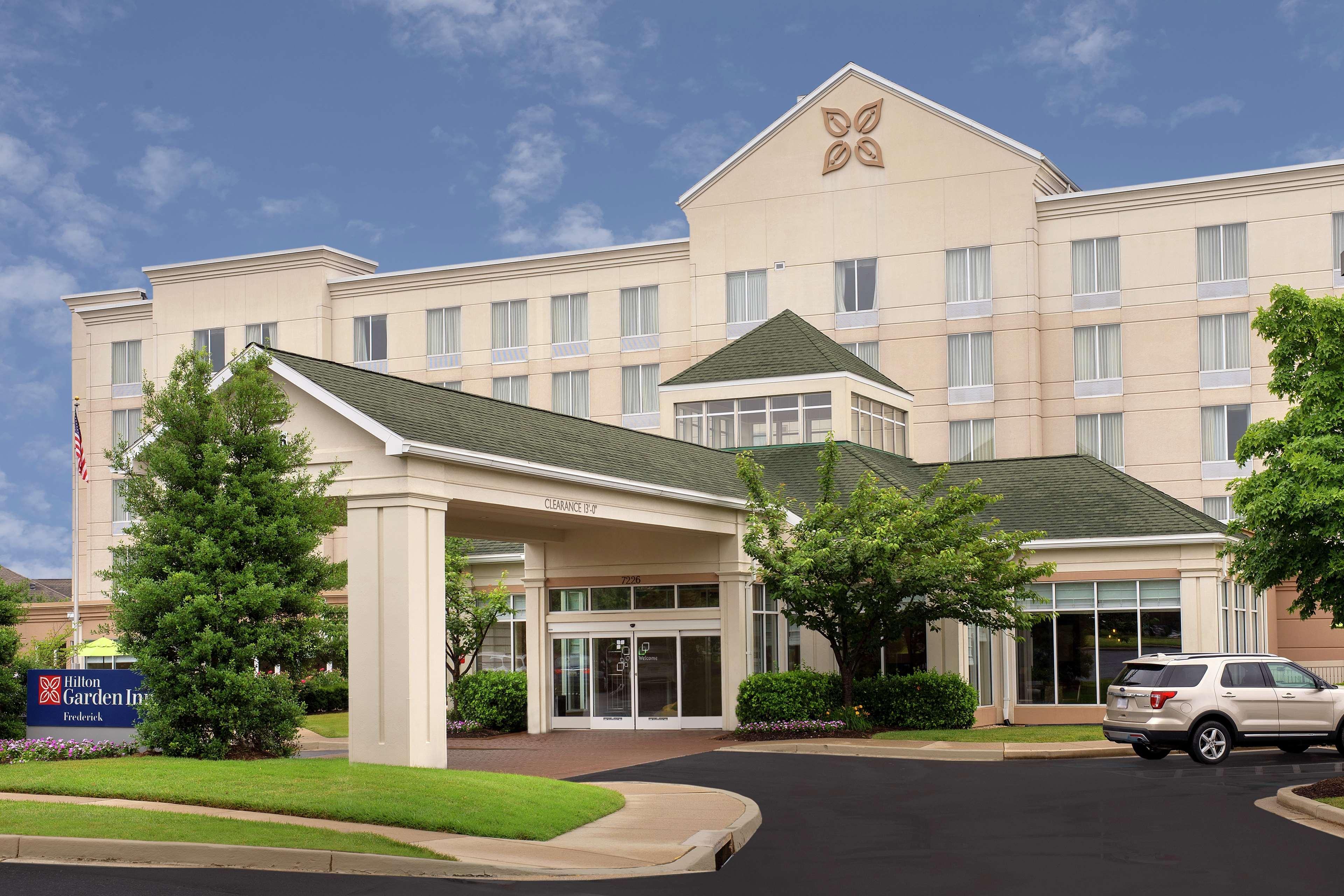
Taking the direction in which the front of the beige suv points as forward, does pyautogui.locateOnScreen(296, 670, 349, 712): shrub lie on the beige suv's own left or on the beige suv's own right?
on the beige suv's own left

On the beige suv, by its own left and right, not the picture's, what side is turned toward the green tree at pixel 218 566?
back

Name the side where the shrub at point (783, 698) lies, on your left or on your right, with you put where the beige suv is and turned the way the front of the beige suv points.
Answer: on your left

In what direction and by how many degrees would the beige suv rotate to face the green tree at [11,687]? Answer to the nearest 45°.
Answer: approximately 135° to its left

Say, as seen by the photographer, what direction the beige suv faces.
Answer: facing away from the viewer and to the right of the viewer

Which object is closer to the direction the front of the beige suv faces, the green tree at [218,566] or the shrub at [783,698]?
the shrub
